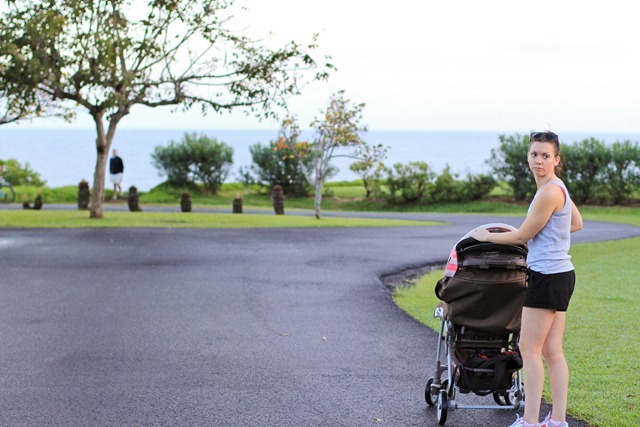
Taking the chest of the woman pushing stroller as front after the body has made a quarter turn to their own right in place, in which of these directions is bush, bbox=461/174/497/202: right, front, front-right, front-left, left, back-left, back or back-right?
front

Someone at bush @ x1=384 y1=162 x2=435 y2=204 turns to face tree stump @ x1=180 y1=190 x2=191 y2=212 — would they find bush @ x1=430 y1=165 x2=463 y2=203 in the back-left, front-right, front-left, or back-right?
back-left

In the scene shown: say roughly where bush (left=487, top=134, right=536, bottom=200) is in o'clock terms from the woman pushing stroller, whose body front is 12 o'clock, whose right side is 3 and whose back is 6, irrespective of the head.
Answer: The bush is roughly at 3 o'clock from the woman pushing stroller.

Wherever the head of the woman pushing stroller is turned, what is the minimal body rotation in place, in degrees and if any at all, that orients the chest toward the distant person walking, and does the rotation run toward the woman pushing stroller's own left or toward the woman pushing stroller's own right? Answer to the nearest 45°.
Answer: approximately 45° to the woman pushing stroller's own right

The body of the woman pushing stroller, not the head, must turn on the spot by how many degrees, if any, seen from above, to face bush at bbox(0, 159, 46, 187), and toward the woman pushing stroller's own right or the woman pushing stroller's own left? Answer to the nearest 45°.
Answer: approximately 45° to the woman pushing stroller's own right

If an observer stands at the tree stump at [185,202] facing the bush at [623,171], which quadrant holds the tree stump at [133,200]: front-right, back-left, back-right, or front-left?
back-left

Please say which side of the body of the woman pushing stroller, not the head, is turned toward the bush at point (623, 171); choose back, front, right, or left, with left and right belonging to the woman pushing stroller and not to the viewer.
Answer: right

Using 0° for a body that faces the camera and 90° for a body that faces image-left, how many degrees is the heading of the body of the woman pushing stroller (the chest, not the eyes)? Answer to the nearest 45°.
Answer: approximately 90°

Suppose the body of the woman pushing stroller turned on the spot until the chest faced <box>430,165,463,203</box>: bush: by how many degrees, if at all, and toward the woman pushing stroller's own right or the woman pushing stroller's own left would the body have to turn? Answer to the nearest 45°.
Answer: approximately 90° to the woman pushing stroller's own right

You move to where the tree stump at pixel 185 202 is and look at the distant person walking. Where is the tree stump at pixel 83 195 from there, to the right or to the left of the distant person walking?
left
